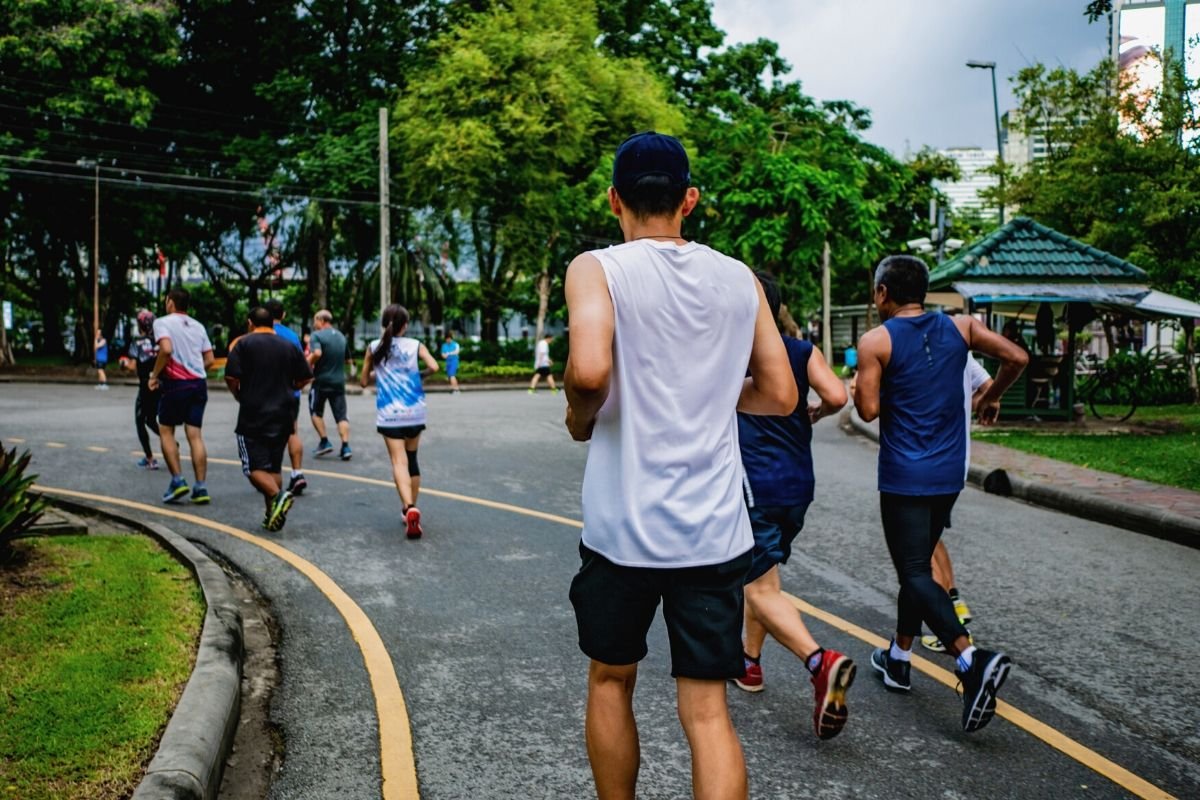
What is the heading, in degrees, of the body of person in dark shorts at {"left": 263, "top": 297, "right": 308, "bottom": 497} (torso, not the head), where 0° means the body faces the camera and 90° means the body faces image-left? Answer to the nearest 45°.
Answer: approximately 135°

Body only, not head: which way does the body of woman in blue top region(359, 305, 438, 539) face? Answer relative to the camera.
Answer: away from the camera

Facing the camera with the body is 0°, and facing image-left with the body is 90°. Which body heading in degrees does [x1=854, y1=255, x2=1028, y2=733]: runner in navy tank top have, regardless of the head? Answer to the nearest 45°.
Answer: approximately 135°

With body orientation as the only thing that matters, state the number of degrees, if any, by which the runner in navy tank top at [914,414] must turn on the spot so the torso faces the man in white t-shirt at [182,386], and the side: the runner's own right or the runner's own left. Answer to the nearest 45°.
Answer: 0° — they already face them

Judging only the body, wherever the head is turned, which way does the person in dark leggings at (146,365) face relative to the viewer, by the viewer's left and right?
facing away from the viewer and to the left of the viewer

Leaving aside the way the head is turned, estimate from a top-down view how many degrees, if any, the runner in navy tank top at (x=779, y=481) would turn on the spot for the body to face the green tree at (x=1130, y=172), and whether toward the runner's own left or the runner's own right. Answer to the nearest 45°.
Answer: approximately 45° to the runner's own right

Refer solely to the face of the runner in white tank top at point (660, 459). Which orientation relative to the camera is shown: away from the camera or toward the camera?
away from the camera

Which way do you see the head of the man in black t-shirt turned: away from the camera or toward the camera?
away from the camera

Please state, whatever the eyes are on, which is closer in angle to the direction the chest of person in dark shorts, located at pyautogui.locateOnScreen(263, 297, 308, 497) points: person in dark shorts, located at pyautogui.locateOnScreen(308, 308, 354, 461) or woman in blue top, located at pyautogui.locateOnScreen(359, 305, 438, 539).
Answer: the person in dark shorts

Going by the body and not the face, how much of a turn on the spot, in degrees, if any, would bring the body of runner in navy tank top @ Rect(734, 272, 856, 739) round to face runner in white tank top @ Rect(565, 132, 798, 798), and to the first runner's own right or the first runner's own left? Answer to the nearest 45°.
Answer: approximately 135° to the first runner's own left

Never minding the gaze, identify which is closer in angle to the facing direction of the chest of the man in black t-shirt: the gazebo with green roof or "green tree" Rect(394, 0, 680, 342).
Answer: the green tree

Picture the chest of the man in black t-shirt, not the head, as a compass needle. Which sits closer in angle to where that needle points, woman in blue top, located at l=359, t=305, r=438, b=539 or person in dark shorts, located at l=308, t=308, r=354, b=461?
the person in dark shorts
